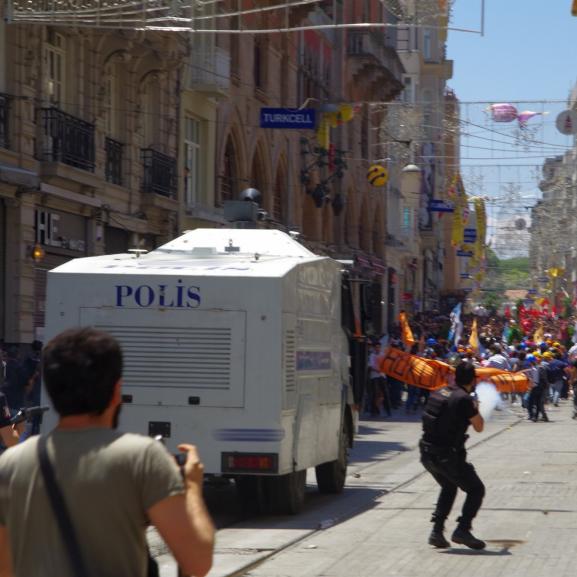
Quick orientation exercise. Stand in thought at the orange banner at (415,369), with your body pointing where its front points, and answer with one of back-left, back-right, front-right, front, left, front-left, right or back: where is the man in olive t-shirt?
front

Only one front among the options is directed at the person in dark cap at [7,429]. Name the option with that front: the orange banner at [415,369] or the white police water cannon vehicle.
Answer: the orange banner

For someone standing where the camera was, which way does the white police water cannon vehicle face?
facing away from the viewer and to the right of the viewer

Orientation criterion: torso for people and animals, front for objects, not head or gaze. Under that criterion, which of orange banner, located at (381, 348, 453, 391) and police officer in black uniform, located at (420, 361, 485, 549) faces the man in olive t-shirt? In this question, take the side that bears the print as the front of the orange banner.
the orange banner

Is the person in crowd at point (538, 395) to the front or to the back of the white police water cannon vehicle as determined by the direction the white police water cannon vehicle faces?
to the front

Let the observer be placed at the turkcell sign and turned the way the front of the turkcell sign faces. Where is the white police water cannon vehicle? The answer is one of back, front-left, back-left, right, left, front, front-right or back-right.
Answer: front

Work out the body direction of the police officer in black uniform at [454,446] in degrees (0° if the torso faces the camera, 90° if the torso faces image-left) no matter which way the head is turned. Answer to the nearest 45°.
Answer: approximately 225°

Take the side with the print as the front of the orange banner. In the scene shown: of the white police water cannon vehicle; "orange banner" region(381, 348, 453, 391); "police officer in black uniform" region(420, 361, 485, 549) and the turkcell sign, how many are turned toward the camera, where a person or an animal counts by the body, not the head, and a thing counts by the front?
2

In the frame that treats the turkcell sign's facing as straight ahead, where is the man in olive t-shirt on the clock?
The man in olive t-shirt is roughly at 12 o'clock from the turkcell sign.

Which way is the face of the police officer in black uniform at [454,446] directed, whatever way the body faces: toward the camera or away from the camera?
away from the camera

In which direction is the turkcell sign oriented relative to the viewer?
toward the camera

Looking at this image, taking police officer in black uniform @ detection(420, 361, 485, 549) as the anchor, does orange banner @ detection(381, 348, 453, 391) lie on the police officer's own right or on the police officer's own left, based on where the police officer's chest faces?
on the police officer's own left

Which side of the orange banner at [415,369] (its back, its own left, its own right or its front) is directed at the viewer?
front

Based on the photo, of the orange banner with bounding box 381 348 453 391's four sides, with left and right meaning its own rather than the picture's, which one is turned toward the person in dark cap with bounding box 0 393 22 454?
front
